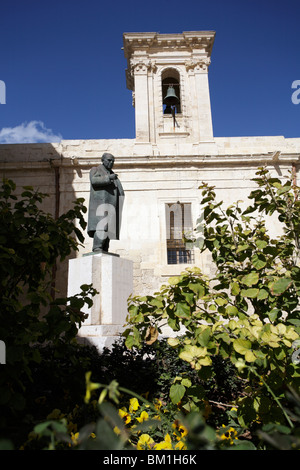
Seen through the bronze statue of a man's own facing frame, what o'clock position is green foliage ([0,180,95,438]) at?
The green foliage is roughly at 2 o'clock from the bronze statue of a man.

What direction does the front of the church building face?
toward the camera

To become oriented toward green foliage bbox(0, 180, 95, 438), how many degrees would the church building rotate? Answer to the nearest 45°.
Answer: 0° — it already faces it

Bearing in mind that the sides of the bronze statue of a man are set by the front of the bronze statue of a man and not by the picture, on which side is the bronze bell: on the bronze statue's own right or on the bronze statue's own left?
on the bronze statue's own left

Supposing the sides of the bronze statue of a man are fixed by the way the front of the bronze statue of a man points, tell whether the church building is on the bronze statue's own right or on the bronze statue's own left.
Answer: on the bronze statue's own left

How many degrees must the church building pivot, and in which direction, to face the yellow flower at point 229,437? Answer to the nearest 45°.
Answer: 0° — it already faces it

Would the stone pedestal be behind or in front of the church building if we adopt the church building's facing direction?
in front

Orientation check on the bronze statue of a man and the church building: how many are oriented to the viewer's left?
0

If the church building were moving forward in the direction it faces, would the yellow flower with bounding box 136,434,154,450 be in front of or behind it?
in front

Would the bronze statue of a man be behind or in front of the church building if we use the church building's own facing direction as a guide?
in front
